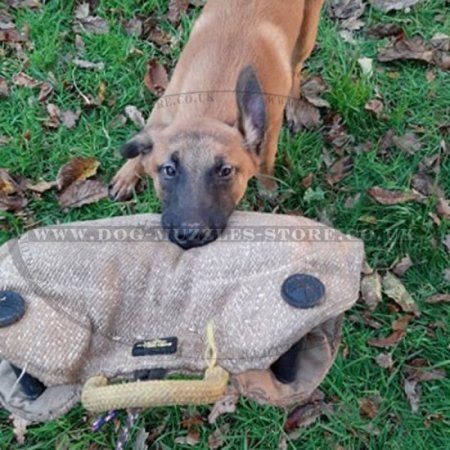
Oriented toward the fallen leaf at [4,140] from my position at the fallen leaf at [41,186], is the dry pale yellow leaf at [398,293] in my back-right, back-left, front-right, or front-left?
back-right

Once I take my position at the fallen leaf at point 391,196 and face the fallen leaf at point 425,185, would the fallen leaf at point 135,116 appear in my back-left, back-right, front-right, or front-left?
back-left

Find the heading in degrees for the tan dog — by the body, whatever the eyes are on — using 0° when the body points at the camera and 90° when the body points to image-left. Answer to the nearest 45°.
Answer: approximately 0°

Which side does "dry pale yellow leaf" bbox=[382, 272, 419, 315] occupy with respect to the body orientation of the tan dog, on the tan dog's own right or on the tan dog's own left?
on the tan dog's own left

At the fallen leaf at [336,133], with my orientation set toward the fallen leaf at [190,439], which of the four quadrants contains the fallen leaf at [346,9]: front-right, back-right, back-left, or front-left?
back-right

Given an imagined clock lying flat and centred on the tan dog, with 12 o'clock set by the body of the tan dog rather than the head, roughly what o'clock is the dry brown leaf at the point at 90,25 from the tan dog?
The dry brown leaf is roughly at 5 o'clock from the tan dog.

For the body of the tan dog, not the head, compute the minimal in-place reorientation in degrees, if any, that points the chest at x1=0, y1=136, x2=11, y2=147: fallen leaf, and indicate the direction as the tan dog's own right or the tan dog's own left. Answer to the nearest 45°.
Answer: approximately 90° to the tan dog's own right

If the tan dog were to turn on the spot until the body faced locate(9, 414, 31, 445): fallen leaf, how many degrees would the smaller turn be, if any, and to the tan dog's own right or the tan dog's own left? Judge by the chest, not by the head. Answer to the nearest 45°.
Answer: approximately 45° to the tan dog's own right

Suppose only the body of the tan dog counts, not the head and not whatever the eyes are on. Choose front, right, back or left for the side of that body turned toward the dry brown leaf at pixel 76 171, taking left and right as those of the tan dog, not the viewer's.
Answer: right

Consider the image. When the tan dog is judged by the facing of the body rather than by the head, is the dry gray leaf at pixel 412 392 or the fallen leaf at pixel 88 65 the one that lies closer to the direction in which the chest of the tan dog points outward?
the dry gray leaf

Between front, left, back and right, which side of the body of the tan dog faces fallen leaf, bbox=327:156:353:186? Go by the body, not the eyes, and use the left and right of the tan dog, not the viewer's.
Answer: left

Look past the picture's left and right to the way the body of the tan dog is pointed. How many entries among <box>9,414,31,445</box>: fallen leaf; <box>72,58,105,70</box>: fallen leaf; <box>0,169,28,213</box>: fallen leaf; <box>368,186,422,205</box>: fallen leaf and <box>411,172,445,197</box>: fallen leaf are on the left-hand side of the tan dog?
2

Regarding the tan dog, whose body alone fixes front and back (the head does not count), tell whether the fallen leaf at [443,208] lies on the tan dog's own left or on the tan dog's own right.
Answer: on the tan dog's own left
